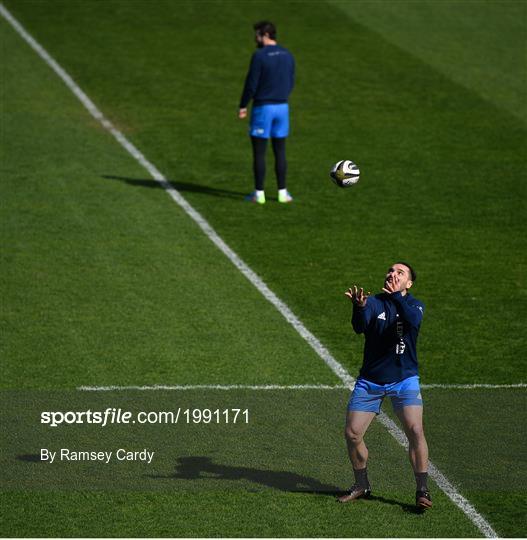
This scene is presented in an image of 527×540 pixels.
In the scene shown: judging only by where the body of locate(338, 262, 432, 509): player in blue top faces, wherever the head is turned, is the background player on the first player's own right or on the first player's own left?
on the first player's own right

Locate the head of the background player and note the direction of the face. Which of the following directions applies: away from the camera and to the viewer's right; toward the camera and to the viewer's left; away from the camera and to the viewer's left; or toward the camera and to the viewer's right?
away from the camera and to the viewer's left

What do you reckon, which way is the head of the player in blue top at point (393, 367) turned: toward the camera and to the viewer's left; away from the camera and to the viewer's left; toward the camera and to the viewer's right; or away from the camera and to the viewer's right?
toward the camera and to the viewer's left

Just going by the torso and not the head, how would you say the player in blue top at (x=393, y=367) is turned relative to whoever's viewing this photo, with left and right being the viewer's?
facing the viewer and to the left of the viewer
